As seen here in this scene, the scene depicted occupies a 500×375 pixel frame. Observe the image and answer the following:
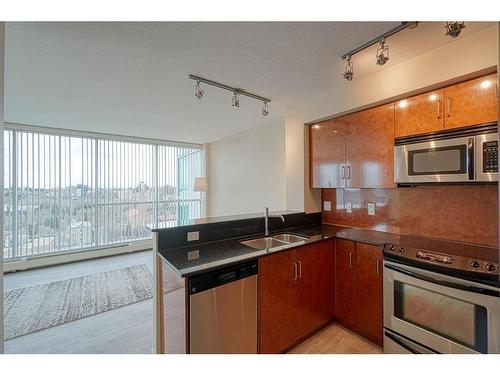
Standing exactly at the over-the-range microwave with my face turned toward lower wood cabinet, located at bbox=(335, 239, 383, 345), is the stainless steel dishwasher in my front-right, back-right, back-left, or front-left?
front-left

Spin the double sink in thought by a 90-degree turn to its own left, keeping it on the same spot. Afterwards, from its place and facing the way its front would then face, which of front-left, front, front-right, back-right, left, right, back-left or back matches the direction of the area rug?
back-left

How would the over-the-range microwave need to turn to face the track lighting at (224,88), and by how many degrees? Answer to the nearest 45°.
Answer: approximately 45° to its right

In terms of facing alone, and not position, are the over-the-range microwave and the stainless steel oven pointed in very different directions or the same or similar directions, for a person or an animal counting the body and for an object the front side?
same or similar directions

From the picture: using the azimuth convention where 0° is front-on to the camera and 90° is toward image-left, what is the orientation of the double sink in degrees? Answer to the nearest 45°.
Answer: approximately 315°

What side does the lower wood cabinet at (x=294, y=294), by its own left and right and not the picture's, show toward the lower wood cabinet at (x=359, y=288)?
left

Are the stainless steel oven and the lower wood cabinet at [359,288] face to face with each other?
no

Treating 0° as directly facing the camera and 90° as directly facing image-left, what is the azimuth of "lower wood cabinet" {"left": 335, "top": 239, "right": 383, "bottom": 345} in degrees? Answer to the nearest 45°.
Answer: approximately 45°

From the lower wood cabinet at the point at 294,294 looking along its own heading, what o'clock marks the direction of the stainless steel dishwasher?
The stainless steel dishwasher is roughly at 3 o'clock from the lower wood cabinet.

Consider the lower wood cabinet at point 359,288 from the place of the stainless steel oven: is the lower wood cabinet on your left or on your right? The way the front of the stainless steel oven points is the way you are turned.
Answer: on your right

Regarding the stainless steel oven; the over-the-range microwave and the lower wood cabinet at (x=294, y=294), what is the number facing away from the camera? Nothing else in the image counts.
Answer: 0

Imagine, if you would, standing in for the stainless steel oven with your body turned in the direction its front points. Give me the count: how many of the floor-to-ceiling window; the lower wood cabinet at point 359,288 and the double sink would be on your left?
0

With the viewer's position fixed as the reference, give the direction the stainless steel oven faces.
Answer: facing the viewer and to the left of the viewer

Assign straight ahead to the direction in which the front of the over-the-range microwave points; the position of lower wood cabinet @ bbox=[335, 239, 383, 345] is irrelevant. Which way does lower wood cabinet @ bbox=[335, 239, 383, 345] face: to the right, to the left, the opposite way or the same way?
the same way

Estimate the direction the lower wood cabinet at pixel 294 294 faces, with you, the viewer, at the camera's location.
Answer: facing the viewer and to the right of the viewer
